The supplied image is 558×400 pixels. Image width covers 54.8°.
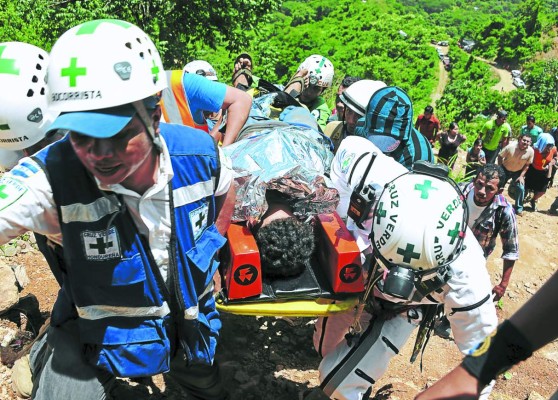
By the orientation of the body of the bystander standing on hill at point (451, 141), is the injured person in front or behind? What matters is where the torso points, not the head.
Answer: in front

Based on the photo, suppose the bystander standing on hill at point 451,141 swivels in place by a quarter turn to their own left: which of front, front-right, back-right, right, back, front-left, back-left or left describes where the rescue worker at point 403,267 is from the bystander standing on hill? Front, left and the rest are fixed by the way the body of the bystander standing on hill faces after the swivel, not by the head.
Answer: right

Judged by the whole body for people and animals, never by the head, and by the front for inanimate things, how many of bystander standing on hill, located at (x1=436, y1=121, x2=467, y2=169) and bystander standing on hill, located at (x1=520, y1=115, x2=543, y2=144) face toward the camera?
2

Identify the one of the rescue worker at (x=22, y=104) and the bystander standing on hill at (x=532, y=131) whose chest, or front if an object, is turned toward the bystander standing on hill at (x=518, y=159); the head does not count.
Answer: the bystander standing on hill at (x=532, y=131)

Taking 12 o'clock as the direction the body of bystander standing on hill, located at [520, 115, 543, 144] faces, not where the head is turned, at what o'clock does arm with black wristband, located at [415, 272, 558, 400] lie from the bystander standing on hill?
The arm with black wristband is roughly at 12 o'clock from the bystander standing on hill.

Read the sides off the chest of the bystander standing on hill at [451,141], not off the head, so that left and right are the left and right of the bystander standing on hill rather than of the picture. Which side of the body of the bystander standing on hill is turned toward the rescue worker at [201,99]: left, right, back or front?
front

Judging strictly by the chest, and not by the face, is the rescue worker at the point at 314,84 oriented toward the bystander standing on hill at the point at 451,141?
no

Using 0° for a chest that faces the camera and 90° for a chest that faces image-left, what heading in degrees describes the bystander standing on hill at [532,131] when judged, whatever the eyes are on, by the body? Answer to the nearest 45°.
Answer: approximately 0°

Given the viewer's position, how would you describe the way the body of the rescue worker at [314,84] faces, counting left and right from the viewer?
facing the viewer and to the left of the viewer

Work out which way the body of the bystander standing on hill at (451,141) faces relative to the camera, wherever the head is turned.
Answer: toward the camera

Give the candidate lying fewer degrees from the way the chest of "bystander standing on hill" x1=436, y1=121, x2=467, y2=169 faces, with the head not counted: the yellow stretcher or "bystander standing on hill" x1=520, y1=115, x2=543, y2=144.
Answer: the yellow stretcher

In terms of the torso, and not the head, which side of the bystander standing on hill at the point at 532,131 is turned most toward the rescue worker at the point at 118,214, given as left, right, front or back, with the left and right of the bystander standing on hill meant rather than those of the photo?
front

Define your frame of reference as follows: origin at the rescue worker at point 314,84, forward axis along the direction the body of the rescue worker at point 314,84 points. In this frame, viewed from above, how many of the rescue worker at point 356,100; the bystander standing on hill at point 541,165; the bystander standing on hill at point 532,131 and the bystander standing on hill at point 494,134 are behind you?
3
